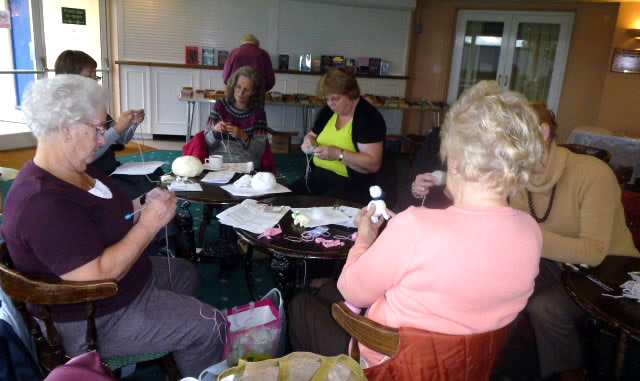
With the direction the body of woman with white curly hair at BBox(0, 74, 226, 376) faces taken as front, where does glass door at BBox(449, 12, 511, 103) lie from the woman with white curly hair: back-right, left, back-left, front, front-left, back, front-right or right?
front-left

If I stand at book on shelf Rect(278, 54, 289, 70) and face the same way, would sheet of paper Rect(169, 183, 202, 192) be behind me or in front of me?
in front

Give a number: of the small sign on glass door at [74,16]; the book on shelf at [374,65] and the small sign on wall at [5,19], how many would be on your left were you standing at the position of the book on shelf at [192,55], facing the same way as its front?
1

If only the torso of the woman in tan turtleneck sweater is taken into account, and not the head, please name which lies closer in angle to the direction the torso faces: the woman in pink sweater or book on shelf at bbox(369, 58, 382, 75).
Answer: the woman in pink sweater

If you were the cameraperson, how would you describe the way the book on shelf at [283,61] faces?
facing the viewer

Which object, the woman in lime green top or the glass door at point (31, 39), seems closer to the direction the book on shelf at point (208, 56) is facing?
the woman in lime green top

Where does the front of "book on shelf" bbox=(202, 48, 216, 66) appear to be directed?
toward the camera

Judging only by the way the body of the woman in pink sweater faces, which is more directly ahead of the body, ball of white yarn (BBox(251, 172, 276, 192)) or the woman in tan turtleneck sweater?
the ball of white yarn

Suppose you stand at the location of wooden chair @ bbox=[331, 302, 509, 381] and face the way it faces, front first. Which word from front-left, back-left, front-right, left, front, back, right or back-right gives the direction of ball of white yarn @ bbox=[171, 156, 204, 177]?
front

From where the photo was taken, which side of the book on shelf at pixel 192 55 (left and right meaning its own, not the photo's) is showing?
front

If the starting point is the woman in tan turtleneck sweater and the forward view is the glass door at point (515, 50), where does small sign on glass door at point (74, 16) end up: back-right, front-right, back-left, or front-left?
front-left

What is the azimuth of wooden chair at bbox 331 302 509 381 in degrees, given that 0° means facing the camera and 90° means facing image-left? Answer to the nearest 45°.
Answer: approximately 135°

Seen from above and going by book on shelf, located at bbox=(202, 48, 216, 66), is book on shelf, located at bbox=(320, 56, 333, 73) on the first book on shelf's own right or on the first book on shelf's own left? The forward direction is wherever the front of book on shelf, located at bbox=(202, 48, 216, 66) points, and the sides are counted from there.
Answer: on the first book on shelf's own left

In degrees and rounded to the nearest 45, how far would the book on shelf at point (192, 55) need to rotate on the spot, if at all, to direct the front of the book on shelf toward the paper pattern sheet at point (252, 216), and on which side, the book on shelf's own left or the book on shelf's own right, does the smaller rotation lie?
0° — it already faces it

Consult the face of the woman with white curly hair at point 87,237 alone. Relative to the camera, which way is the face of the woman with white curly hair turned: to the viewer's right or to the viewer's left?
to the viewer's right

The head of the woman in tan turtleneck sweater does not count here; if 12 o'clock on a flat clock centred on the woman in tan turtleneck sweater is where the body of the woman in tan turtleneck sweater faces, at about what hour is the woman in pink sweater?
The woman in pink sweater is roughly at 11 o'clock from the woman in tan turtleneck sweater.

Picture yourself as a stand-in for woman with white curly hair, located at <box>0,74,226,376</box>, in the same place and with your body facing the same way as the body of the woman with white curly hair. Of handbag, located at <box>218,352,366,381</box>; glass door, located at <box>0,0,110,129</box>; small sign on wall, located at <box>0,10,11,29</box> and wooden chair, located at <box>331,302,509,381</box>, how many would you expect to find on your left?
2

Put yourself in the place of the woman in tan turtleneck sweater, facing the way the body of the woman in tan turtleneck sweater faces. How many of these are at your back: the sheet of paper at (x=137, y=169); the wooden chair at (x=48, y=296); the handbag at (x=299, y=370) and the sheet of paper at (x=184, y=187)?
0
